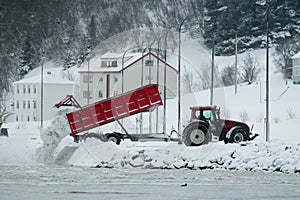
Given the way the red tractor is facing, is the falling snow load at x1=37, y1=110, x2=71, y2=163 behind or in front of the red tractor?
behind

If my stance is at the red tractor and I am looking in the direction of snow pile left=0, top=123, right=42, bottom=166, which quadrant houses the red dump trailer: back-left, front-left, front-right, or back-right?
front-right

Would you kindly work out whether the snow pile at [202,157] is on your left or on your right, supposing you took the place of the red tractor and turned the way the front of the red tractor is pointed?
on your right

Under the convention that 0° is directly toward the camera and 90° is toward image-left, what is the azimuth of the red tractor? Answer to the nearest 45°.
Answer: approximately 270°

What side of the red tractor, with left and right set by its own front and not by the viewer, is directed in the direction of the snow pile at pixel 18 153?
back

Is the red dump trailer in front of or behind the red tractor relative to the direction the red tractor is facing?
behind

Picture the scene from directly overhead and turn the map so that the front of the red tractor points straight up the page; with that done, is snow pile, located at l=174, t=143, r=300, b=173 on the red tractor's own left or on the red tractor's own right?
on the red tractor's own right
